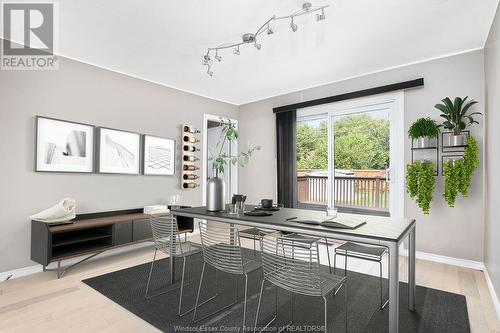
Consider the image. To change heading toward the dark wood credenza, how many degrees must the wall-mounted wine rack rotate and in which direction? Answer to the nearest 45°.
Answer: approximately 90° to its right

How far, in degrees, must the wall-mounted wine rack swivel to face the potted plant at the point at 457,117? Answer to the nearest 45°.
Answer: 0° — it already faces it

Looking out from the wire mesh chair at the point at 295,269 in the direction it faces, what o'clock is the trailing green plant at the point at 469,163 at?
The trailing green plant is roughly at 12 o'clock from the wire mesh chair.

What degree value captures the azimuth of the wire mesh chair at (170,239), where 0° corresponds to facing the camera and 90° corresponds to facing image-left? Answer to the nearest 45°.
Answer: approximately 225°

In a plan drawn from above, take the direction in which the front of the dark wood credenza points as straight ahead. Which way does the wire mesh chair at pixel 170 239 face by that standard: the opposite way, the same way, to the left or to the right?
to the left

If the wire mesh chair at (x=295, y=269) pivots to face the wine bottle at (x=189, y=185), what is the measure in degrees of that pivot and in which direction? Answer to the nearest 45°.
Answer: approximately 90° to its left

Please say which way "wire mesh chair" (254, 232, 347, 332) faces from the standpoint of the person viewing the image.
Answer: facing away from the viewer and to the right of the viewer

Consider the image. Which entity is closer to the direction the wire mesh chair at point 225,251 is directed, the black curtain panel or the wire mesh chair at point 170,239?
the black curtain panel

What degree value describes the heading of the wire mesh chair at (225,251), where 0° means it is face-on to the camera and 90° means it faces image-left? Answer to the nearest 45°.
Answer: approximately 225°

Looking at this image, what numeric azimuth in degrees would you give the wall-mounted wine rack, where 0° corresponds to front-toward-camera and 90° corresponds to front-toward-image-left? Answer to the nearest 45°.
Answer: approximately 315°

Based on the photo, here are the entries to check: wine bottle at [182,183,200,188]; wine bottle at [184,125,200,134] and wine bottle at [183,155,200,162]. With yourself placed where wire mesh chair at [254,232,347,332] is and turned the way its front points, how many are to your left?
3
